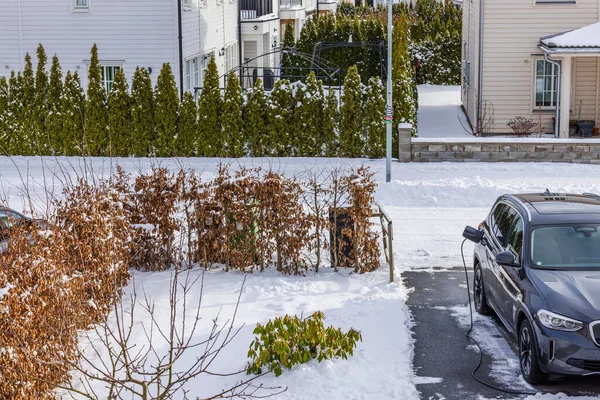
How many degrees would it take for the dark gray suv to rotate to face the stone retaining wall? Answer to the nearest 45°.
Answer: approximately 135° to its left

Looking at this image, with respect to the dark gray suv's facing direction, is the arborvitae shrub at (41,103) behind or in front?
behind

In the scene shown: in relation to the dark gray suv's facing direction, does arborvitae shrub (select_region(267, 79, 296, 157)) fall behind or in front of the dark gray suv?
behind

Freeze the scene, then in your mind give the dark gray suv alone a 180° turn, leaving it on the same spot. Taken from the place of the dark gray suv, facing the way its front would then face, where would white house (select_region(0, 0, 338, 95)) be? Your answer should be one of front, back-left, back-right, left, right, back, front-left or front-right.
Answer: front

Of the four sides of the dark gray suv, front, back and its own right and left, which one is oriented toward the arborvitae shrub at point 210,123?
back

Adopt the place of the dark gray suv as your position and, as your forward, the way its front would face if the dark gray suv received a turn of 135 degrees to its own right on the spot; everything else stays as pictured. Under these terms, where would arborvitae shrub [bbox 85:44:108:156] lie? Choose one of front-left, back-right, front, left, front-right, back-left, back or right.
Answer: front-right

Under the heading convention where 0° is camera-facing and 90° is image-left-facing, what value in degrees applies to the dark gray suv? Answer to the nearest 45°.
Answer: approximately 315°

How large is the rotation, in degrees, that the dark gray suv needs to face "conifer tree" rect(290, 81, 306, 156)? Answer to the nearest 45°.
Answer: approximately 180°

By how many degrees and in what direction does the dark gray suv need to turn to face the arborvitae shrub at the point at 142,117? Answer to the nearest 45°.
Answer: approximately 180°
